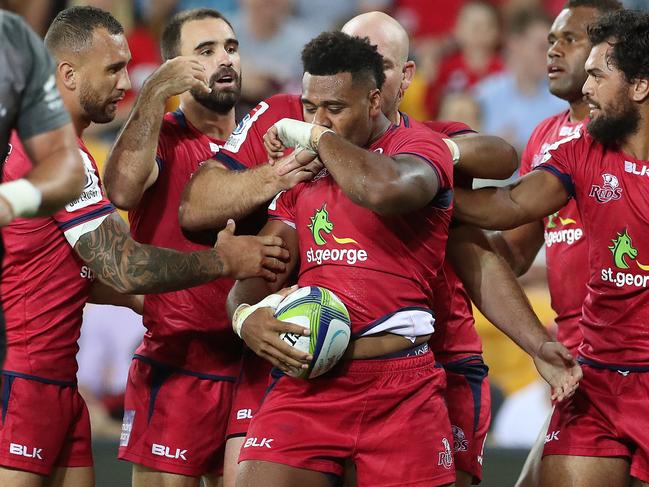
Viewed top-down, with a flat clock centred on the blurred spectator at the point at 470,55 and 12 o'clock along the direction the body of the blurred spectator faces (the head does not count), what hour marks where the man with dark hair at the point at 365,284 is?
The man with dark hair is roughly at 12 o'clock from the blurred spectator.

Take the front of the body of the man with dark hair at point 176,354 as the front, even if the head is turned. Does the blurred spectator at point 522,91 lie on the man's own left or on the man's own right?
on the man's own left

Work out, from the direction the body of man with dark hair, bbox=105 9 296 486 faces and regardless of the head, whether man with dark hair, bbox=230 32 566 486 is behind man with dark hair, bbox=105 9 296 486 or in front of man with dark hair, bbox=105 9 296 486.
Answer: in front

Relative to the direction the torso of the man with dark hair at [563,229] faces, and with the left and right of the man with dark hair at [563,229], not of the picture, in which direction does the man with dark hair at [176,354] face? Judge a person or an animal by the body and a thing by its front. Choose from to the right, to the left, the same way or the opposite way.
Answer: to the left

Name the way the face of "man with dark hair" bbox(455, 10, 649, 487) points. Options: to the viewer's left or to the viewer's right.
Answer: to the viewer's left

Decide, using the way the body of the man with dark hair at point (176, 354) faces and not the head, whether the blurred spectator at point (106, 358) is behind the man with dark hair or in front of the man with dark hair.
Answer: behind

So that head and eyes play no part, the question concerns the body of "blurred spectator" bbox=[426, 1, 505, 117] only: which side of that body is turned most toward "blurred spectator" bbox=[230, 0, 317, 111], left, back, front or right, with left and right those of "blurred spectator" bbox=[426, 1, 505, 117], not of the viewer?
right

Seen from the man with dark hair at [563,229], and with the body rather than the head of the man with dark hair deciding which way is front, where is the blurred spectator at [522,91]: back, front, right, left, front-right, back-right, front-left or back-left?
back-right

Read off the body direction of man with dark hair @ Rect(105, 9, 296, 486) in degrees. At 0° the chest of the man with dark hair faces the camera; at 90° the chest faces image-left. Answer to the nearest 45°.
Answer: approximately 315°

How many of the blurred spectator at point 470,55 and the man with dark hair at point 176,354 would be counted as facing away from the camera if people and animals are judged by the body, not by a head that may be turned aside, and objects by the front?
0

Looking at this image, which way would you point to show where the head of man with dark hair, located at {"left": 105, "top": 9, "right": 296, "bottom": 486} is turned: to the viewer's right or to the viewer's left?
to the viewer's right
